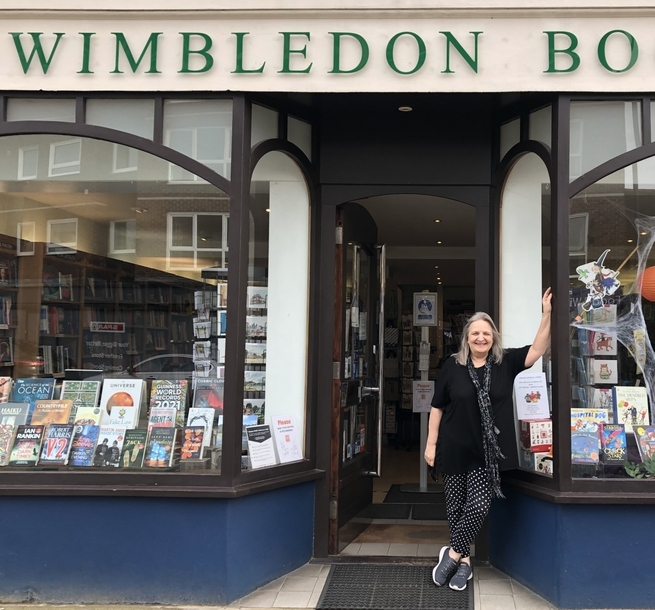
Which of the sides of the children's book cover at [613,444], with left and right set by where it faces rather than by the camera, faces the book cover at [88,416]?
right

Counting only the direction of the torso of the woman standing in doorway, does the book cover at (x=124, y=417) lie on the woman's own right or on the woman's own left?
on the woman's own right

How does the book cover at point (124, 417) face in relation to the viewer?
toward the camera

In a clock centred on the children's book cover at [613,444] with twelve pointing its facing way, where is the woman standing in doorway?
The woman standing in doorway is roughly at 2 o'clock from the children's book cover.

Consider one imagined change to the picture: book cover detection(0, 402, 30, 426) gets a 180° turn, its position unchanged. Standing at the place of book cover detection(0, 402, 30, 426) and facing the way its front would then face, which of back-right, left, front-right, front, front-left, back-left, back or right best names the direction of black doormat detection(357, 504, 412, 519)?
right

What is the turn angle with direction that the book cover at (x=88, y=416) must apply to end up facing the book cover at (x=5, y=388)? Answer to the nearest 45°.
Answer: approximately 135° to its right

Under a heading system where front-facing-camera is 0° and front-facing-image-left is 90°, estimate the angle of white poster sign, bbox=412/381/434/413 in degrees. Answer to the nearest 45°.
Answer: approximately 0°

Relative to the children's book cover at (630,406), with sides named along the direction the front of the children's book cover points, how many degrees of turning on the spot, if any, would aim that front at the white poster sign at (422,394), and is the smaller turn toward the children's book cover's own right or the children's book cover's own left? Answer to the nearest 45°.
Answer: approximately 135° to the children's book cover's own right

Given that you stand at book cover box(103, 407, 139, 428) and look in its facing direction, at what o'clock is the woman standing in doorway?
The woman standing in doorway is roughly at 10 o'clock from the book cover.

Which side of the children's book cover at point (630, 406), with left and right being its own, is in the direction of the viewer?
front

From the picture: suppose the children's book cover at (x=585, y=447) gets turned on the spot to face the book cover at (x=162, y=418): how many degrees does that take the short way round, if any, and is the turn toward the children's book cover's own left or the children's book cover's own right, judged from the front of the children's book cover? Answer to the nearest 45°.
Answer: approximately 90° to the children's book cover's own right

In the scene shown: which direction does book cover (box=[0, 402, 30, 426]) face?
toward the camera
